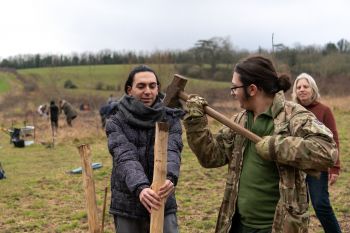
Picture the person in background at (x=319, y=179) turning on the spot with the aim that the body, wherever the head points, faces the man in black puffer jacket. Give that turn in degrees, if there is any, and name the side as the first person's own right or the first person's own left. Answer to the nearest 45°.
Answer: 0° — they already face them

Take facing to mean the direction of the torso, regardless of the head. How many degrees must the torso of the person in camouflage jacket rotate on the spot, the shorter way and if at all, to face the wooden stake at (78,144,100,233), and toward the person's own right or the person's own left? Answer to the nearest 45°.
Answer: approximately 45° to the person's own right

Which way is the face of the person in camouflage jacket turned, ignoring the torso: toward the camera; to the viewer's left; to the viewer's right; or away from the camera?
to the viewer's left

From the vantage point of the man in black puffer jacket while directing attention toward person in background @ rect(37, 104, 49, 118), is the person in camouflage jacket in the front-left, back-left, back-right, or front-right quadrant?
back-right

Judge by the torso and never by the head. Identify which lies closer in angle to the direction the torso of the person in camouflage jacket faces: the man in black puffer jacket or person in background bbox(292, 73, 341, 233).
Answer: the man in black puffer jacket

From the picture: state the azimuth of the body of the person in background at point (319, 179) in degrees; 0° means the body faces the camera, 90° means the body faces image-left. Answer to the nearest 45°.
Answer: approximately 45°

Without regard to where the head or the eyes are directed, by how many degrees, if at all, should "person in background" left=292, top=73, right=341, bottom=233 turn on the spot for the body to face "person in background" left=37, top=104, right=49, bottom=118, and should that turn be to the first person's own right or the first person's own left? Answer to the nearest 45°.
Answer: approximately 90° to the first person's own right

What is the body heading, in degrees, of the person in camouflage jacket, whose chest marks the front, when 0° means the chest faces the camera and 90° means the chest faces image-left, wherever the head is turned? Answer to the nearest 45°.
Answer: approximately 45°

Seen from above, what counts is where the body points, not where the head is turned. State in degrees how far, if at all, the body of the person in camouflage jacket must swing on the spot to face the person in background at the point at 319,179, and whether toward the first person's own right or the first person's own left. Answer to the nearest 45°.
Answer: approximately 135° to the first person's own right
